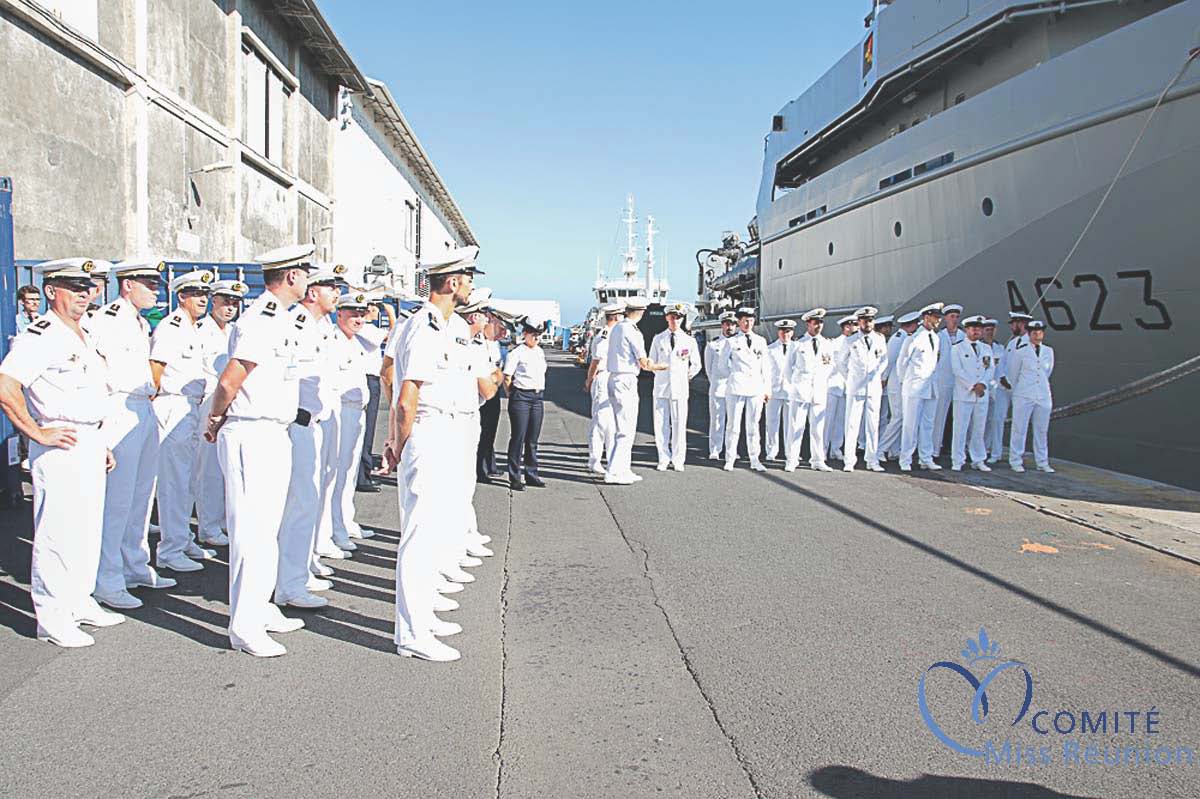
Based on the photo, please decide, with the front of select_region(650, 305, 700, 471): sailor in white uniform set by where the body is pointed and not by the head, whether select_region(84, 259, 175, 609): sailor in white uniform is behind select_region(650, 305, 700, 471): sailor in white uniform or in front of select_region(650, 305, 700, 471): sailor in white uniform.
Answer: in front

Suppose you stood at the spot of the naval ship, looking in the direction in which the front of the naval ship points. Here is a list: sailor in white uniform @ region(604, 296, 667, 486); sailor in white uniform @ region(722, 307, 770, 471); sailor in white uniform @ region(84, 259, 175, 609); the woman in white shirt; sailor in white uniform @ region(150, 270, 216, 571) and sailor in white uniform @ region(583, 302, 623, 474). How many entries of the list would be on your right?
6

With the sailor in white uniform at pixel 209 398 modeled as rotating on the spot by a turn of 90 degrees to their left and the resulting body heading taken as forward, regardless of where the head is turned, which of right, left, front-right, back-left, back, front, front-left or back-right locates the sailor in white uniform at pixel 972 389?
front-right

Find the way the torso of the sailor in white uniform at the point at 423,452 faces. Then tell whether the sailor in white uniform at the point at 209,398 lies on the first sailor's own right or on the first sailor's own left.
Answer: on the first sailor's own left

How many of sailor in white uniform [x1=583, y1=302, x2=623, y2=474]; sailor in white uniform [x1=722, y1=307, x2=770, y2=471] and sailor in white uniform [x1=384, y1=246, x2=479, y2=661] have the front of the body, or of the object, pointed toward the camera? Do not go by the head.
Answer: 1

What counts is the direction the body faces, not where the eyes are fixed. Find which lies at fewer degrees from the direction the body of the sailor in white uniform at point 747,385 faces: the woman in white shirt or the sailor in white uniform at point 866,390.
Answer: the woman in white shirt

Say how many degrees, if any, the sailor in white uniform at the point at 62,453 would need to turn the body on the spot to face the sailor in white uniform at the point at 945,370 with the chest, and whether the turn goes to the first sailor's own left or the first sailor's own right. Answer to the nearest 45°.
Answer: approximately 45° to the first sailor's own left

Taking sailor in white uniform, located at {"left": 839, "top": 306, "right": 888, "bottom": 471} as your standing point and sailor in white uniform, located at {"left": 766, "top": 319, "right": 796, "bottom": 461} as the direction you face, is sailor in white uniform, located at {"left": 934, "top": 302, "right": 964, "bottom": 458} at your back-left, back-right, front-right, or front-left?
back-right

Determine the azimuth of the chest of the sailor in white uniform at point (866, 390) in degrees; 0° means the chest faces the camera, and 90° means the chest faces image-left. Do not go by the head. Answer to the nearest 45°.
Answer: approximately 0°

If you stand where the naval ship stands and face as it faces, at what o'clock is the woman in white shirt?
The woman in white shirt is roughly at 3 o'clock from the naval ship.

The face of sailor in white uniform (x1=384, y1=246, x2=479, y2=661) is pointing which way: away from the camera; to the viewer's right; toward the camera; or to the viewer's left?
to the viewer's right

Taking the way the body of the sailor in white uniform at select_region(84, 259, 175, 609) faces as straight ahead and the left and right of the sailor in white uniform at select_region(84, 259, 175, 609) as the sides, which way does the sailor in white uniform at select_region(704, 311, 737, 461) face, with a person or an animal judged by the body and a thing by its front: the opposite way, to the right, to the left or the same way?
to the right

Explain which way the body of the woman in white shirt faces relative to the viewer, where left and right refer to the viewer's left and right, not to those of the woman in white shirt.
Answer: facing the viewer and to the right of the viewer
